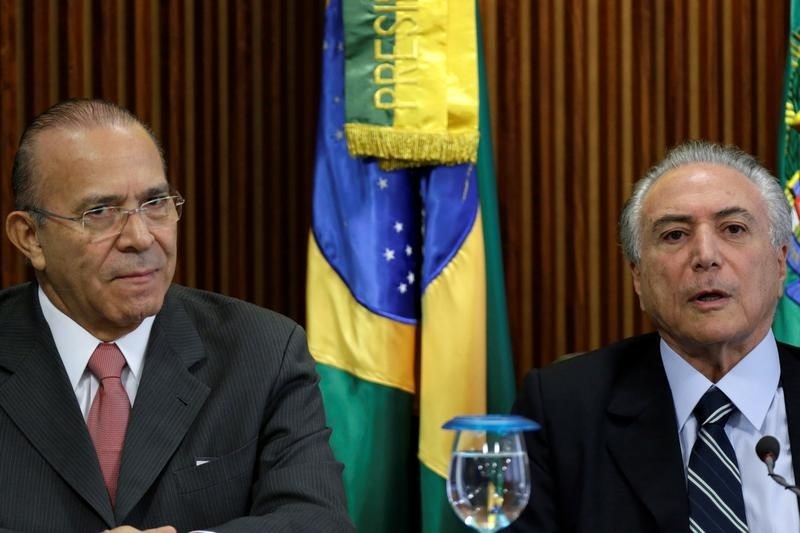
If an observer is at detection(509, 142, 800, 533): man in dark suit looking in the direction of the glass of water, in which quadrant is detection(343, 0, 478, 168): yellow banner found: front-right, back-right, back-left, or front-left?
back-right

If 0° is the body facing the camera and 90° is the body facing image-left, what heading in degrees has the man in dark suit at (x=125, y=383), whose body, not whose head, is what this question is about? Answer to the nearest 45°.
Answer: approximately 0°

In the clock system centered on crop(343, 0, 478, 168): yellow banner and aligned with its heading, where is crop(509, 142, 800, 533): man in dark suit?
The man in dark suit is roughly at 11 o'clock from the yellow banner.

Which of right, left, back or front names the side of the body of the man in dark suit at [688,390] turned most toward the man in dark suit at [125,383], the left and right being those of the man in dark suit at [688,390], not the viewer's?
right

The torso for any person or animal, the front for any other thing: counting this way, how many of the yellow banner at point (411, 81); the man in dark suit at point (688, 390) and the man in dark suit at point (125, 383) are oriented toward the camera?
3

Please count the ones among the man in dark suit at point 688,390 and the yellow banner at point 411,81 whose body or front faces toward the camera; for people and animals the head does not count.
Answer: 2

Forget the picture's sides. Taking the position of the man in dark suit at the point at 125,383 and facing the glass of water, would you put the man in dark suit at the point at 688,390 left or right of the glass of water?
left

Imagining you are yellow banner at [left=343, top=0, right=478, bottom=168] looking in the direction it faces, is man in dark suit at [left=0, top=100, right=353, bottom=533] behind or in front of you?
in front

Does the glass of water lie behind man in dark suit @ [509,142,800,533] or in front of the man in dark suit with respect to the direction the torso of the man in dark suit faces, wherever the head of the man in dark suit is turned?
in front

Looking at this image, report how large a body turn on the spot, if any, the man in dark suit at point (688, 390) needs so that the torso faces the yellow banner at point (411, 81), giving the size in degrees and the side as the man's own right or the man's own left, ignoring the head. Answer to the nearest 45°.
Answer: approximately 135° to the man's own right
